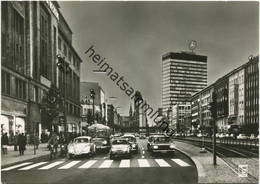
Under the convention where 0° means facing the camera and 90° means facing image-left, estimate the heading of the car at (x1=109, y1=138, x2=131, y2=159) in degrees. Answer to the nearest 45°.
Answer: approximately 0°

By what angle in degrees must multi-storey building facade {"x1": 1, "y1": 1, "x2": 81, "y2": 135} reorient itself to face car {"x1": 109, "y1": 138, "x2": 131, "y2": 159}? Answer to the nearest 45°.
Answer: approximately 45° to its right

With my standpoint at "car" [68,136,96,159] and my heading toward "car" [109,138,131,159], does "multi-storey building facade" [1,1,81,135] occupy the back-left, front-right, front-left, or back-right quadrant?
back-left

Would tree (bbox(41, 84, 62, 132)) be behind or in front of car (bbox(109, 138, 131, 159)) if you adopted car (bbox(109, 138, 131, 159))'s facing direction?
behind

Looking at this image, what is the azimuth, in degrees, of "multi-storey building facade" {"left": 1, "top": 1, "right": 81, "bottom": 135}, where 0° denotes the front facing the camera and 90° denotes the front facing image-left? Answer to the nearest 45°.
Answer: approximately 315°
